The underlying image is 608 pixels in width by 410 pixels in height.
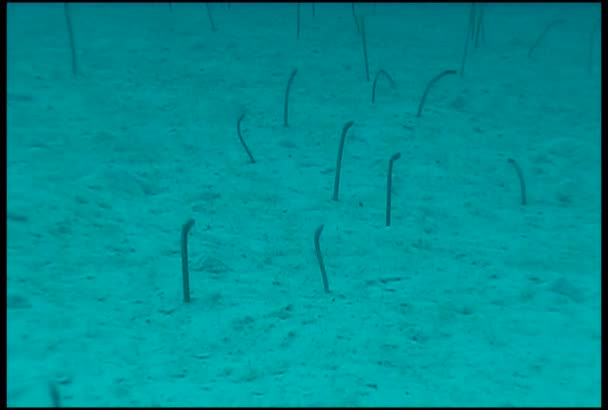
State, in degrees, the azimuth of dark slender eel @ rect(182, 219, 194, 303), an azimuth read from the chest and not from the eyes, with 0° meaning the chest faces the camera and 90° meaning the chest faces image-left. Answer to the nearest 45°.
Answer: approximately 270°
